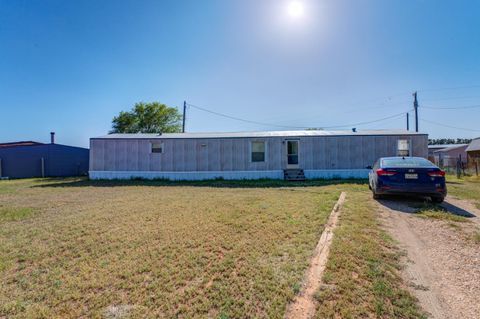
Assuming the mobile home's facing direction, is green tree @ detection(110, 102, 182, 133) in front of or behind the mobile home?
behind

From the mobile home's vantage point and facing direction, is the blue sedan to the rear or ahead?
ahead

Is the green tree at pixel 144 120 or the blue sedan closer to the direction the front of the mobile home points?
the blue sedan

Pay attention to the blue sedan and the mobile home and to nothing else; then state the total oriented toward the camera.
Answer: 1

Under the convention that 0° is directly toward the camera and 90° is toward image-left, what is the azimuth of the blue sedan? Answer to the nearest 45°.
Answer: approximately 180°

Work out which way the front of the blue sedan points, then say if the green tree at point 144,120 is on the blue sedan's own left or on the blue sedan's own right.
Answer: on the blue sedan's own left

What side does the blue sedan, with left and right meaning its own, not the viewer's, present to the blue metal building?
left

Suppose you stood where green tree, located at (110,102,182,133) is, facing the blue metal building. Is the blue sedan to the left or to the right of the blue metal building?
left

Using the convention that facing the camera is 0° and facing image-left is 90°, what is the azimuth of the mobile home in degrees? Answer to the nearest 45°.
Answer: approximately 0°

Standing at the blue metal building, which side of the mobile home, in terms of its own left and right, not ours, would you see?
right
